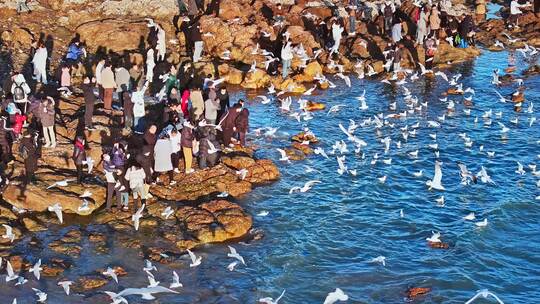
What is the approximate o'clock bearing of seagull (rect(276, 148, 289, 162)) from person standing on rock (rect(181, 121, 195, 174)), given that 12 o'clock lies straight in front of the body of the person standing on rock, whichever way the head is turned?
The seagull is roughly at 11 o'clock from the person standing on rock.

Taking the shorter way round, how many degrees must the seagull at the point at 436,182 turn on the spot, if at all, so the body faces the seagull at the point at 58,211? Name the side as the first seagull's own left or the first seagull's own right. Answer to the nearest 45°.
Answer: approximately 45° to the first seagull's own left

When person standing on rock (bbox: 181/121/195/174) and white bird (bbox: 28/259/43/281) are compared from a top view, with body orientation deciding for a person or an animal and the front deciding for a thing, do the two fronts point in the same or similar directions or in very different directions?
very different directions

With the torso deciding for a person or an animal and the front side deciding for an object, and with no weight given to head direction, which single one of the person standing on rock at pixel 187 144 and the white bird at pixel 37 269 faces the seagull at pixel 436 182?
the person standing on rock

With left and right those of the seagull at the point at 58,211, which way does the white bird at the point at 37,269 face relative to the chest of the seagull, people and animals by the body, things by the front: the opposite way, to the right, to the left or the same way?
the same way

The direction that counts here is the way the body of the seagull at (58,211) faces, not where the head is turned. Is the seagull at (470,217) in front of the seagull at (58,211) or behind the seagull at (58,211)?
behind

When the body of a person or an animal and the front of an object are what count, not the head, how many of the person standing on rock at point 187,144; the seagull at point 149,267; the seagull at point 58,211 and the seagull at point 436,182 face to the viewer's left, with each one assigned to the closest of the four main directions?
2

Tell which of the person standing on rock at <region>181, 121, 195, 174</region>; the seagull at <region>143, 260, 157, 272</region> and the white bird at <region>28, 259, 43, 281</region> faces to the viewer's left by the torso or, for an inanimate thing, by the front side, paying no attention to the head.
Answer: the white bird

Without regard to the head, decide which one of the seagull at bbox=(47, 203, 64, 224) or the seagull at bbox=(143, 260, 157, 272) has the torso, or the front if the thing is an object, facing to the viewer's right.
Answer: the seagull at bbox=(143, 260, 157, 272)

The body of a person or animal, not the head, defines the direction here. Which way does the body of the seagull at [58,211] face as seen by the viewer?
to the viewer's left

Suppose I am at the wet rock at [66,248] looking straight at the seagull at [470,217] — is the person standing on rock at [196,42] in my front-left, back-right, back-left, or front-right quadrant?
front-left

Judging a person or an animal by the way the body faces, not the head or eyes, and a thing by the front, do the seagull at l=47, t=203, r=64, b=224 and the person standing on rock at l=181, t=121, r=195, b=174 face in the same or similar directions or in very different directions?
very different directions

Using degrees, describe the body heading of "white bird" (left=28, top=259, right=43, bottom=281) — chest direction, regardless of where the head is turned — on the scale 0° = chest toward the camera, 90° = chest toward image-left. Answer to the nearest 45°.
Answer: approximately 90°
